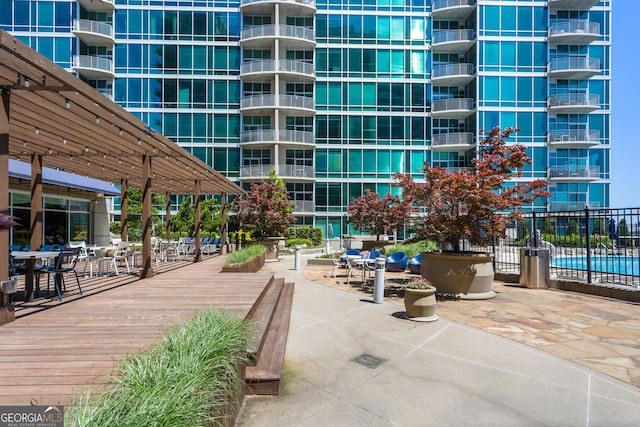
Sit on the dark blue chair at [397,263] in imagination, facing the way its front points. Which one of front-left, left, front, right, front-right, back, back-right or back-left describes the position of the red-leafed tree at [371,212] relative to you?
back-right

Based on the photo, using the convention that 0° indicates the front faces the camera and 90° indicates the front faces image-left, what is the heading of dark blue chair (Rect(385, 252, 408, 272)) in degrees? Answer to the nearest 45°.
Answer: approximately 45°

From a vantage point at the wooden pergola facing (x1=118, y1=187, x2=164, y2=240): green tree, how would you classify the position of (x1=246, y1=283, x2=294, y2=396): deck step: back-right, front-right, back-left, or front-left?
back-right

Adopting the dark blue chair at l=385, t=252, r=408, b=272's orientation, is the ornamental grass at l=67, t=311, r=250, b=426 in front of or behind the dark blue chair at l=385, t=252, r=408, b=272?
in front

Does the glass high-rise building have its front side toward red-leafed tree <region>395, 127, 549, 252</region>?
yes

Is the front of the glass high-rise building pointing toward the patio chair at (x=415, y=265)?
yes

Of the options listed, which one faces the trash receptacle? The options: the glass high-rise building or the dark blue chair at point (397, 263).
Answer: the glass high-rise building

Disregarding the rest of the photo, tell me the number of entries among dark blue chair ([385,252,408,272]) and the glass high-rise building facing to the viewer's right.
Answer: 0

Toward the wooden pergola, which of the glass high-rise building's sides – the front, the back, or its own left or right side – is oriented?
front

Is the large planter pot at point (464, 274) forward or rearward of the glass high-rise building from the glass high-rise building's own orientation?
forward

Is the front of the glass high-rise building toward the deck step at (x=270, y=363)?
yes

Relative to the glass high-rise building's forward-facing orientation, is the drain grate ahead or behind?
ahead

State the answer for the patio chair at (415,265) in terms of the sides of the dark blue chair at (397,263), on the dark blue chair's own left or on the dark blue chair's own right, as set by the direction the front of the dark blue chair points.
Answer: on the dark blue chair's own left
